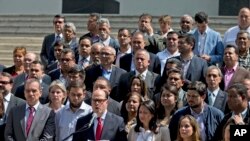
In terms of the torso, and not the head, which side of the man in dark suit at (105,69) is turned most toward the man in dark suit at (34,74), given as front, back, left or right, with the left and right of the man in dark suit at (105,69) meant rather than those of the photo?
right

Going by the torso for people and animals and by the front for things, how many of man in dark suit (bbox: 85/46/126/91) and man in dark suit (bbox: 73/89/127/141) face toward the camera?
2

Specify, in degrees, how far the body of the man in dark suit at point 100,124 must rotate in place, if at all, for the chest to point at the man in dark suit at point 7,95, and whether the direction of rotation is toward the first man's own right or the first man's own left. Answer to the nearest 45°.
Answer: approximately 135° to the first man's own right

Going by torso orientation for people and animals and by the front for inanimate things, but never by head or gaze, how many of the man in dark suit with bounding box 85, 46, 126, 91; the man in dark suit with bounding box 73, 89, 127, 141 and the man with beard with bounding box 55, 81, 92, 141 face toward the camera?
3

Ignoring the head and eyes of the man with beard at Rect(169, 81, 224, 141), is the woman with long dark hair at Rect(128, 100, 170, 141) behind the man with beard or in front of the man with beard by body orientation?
in front

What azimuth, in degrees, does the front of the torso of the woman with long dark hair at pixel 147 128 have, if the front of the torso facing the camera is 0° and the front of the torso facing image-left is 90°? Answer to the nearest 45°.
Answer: approximately 45°

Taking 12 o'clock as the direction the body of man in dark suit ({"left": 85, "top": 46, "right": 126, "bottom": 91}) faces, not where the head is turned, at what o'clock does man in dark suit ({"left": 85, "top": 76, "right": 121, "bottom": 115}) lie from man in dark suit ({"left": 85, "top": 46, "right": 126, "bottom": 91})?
man in dark suit ({"left": 85, "top": 76, "right": 121, "bottom": 115}) is roughly at 12 o'clock from man in dark suit ({"left": 85, "top": 46, "right": 126, "bottom": 91}).

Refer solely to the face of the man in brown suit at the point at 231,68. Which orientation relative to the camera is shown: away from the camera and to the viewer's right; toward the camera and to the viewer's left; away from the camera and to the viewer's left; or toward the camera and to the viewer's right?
toward the camera and to the viewer's left
